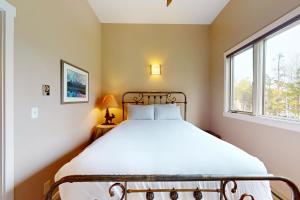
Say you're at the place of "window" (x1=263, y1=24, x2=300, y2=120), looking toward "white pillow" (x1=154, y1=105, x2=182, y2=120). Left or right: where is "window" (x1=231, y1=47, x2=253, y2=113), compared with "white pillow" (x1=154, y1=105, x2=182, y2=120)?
right

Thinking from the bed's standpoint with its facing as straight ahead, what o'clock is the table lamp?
The table lamp is roughly at 5 o'clock from the bed.

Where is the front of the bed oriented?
toward the camera

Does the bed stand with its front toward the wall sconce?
no

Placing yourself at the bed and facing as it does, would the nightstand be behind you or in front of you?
behind

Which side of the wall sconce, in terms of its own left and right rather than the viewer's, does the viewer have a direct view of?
front

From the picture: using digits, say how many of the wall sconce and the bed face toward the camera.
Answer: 2

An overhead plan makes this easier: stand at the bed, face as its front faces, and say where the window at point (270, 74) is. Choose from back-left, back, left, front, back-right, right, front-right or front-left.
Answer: back-left

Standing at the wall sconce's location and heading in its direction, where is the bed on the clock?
The bed is roughly at 12 o'clock from the wall sconce.

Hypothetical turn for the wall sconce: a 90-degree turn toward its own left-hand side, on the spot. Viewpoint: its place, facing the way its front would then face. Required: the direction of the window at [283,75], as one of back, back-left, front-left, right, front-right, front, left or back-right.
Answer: front-right

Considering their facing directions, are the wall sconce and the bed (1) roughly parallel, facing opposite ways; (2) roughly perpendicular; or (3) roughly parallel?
roughly parallel

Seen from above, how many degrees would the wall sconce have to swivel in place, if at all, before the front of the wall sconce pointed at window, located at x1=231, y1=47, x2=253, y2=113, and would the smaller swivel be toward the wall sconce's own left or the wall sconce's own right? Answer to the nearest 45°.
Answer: approximately 45° to the wall sconce's own left

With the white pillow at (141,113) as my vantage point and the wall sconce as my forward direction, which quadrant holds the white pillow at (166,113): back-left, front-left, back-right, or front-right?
front-right

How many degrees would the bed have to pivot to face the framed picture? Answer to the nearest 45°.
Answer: approximately 135° to its right

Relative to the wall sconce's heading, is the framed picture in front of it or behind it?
in front

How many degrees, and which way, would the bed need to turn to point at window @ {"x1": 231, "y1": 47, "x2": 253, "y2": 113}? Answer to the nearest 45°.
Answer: approximately 135° to its left
